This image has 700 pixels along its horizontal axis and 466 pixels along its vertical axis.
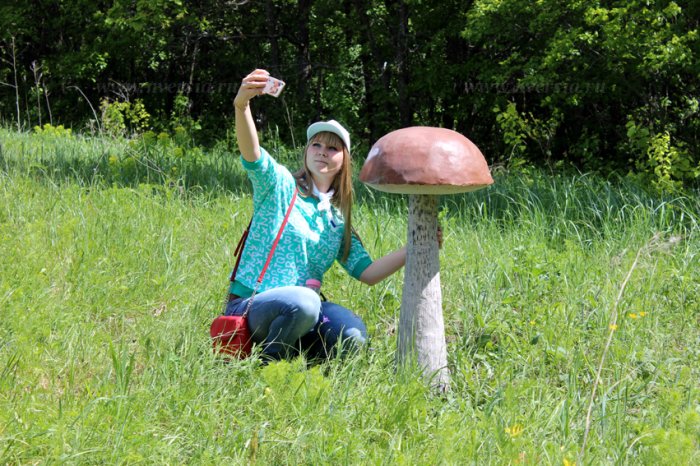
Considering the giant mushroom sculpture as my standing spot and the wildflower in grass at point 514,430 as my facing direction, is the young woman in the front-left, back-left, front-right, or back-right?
back-right

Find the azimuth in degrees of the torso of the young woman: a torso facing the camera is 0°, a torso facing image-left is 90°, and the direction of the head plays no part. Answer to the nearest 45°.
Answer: approximately 315°

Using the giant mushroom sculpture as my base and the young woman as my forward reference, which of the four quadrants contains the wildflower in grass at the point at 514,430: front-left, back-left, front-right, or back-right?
back-left

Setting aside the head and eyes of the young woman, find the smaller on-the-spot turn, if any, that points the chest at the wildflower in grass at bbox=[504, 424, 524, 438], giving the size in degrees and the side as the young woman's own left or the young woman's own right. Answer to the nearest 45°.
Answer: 0° — they already face it
